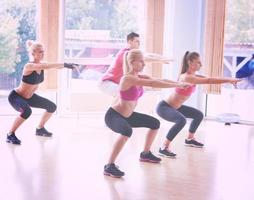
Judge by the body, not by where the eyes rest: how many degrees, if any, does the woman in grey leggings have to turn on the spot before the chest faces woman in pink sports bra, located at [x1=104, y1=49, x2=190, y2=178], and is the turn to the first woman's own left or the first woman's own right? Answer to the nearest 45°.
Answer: approximately 90° to the first woman's own right

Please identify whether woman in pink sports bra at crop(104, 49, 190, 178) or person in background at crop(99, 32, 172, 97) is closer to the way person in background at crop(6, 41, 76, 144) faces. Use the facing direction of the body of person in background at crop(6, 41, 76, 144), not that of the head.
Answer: the woman in pink sports bra

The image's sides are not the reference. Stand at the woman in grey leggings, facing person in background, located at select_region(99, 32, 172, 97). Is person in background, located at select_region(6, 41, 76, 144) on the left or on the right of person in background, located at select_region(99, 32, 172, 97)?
left

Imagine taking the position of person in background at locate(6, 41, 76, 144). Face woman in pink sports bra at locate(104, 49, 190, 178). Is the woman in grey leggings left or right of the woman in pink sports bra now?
left

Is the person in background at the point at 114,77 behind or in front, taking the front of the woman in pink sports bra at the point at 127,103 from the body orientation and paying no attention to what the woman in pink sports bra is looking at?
behind

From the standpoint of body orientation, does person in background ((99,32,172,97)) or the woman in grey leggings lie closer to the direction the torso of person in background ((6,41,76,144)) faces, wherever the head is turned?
the woman in grey leggings

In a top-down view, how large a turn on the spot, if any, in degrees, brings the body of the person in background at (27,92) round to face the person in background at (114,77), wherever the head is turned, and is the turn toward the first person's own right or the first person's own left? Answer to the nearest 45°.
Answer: approximately 45° to the first person's own left

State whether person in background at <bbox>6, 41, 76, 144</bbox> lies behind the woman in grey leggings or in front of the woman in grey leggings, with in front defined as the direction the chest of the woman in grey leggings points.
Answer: behind

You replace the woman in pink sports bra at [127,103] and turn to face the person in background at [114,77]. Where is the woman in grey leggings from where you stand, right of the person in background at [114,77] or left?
right

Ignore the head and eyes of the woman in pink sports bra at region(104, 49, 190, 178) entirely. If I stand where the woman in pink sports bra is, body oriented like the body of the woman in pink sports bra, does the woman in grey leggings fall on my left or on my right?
on my left

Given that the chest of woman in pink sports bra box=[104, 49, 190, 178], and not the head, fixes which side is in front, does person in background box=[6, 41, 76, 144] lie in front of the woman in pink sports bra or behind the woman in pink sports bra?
behind

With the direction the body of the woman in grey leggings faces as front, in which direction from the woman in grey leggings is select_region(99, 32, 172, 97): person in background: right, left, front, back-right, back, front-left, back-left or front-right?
back
